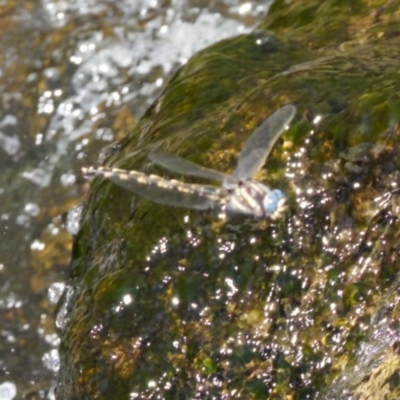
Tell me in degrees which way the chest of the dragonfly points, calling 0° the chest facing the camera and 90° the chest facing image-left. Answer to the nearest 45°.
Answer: approximately 270°
